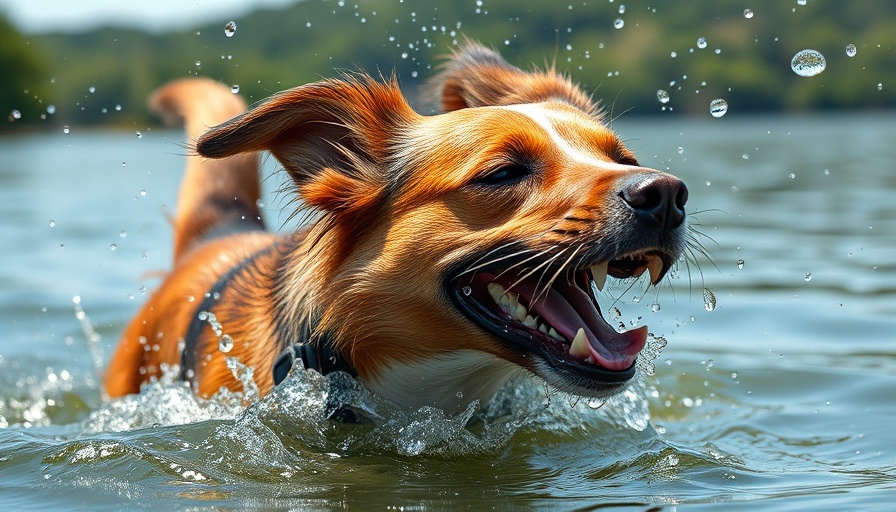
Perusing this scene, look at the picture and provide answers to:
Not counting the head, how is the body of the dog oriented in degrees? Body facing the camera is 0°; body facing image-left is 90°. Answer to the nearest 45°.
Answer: approximately 315°

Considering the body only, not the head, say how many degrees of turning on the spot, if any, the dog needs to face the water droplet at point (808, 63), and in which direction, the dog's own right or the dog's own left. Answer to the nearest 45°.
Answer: approximately 90° to the dog's own left
